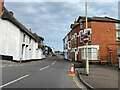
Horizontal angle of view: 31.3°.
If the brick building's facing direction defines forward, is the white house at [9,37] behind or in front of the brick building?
in front

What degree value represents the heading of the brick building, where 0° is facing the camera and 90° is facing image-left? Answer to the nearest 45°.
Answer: approximately 45°
